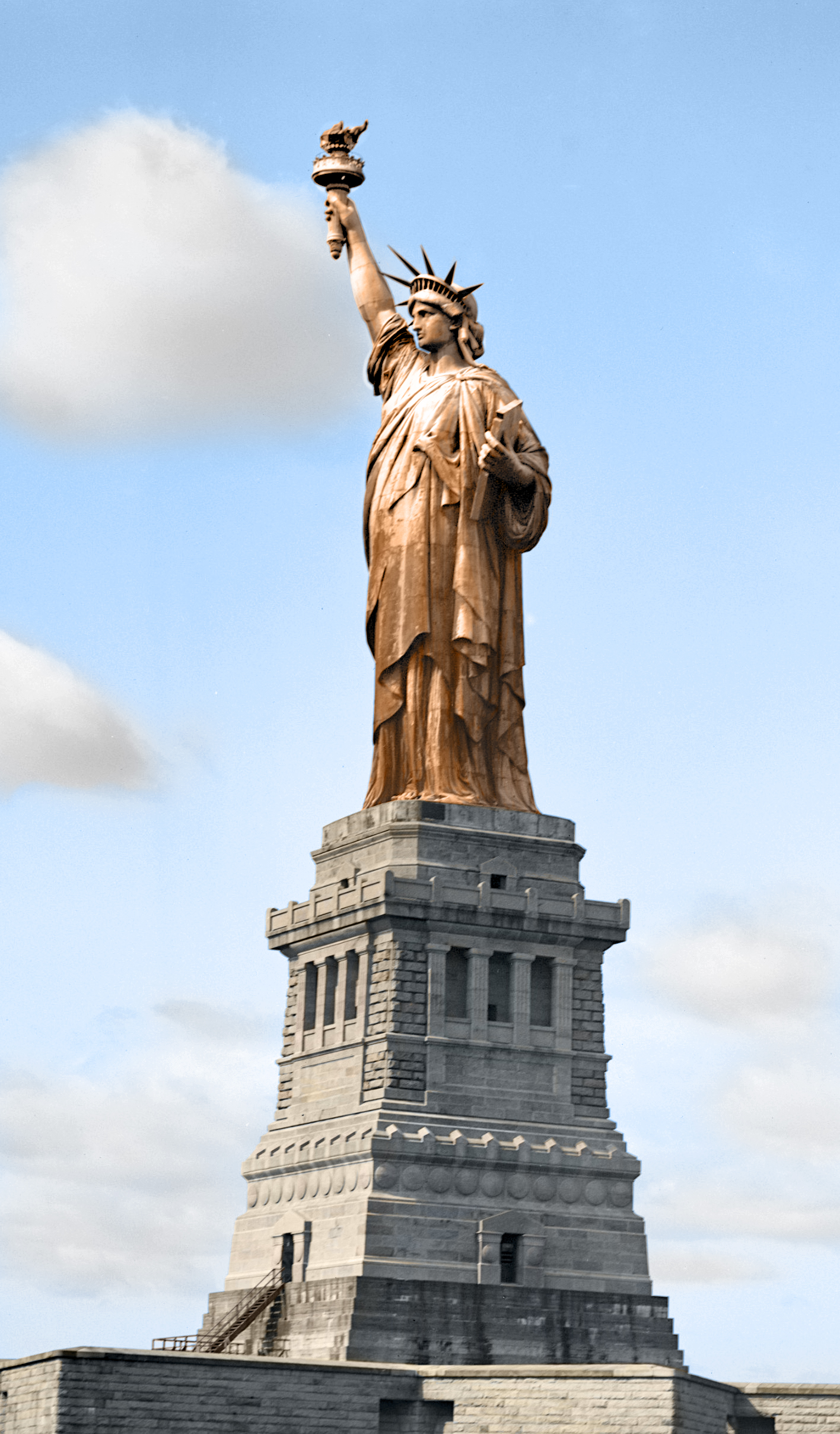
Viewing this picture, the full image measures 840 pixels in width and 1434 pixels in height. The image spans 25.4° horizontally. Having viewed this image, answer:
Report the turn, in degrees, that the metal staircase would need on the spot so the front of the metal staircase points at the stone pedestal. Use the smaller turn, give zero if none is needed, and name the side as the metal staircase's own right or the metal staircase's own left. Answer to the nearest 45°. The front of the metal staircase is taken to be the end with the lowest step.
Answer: approximately 135° to the metal staircase's own left

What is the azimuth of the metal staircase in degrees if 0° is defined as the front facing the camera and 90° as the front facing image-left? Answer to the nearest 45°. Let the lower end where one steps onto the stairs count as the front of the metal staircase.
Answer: approximately 90°

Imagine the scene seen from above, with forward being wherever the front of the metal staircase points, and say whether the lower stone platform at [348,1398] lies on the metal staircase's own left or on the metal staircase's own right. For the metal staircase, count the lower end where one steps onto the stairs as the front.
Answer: on the metal staircase's own left
